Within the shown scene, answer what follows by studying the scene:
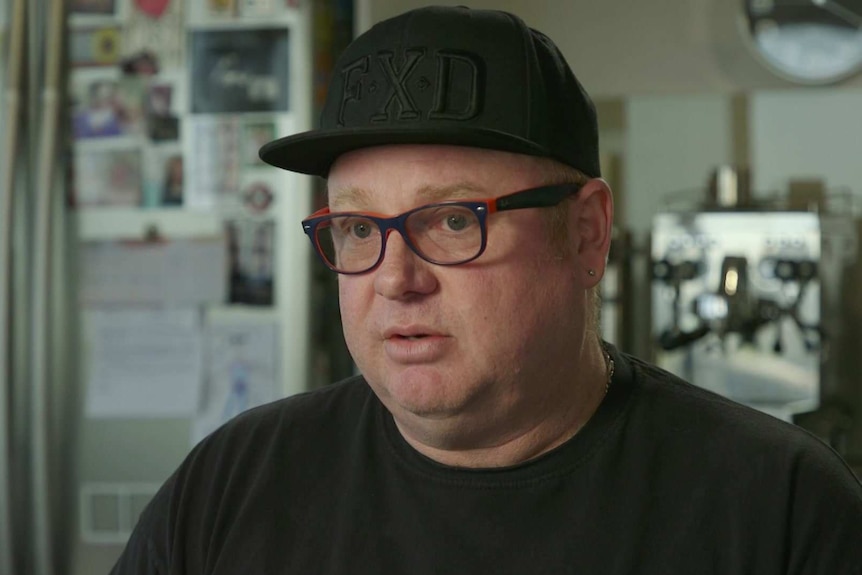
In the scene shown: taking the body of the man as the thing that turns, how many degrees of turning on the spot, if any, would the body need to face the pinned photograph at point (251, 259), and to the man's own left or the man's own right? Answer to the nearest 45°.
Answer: approximately 90° to the man's own right

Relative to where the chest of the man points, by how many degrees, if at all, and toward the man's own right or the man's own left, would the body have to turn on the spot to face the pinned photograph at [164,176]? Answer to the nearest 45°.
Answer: approximately 90° to the man's own right

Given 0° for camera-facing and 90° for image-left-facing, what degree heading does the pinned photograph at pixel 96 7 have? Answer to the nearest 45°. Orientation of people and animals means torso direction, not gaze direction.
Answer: approximately 0°

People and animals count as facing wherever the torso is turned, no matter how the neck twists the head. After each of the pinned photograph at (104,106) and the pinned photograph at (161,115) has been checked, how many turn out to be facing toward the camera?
2
